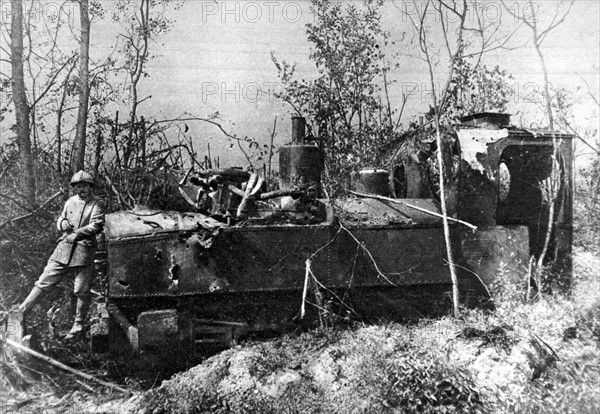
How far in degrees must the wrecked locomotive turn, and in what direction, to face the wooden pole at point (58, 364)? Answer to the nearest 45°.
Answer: approximately 45° to its left

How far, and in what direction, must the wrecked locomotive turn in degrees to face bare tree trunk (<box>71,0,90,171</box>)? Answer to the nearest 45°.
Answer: approximately 45° to its right

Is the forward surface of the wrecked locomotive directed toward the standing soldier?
yes

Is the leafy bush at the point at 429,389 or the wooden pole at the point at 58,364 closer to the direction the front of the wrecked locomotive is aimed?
the wooden pole

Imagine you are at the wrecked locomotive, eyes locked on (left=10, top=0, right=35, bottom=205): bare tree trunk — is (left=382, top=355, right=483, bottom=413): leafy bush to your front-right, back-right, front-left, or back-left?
back-left

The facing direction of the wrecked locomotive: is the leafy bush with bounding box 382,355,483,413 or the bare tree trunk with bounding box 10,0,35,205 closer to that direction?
the bare tree trunk

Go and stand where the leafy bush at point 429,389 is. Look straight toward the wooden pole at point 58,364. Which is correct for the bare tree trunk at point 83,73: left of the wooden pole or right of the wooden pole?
right

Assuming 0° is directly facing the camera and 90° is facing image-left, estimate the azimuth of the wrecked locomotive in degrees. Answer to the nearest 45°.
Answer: approximately 90°
